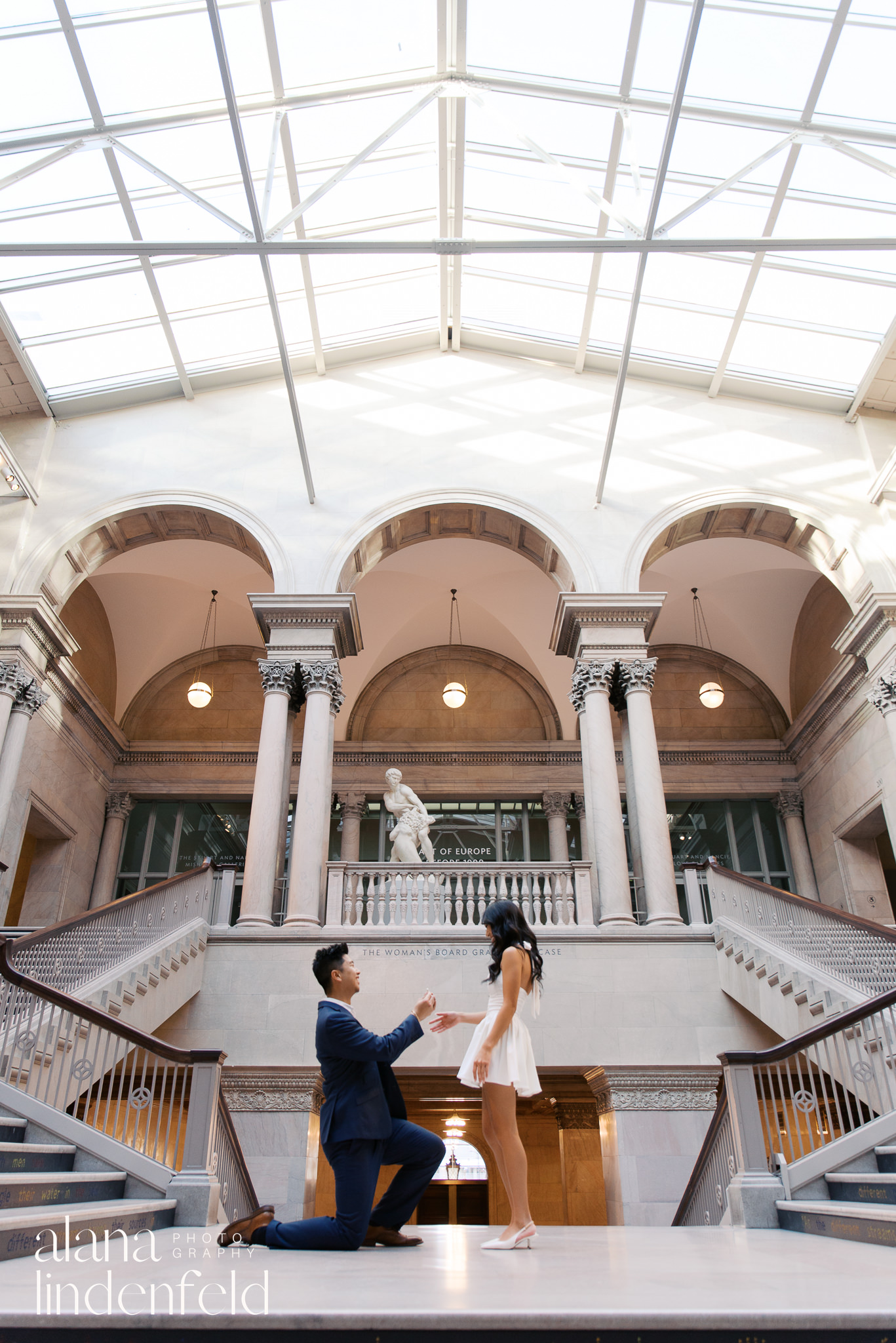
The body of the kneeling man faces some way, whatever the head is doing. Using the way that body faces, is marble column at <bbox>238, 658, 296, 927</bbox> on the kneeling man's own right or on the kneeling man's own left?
on the kneeling man's own left

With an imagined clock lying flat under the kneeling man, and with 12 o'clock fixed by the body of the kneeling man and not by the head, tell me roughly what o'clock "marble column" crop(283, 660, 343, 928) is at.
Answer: The marble column is roughly at 9 o'clock from the kneeling man.

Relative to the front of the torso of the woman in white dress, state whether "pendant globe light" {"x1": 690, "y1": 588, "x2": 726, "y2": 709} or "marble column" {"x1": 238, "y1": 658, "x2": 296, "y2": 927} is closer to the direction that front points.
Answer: the marble column

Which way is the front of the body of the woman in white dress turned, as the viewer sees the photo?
to the viewer's left

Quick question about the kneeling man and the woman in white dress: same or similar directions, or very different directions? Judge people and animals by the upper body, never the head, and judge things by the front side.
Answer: very different directions

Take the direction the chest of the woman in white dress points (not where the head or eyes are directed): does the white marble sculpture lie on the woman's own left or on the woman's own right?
on the woman's own right

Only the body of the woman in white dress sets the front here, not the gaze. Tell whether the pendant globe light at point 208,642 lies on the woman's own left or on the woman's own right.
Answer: on the woman's own right

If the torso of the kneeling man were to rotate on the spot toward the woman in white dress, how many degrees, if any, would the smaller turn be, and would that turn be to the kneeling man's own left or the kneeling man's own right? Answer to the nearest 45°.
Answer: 0° — they already face them

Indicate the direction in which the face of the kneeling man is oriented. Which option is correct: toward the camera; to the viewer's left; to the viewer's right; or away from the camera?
to the viewer's right

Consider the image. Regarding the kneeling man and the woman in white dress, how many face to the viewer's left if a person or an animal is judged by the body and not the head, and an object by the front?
1

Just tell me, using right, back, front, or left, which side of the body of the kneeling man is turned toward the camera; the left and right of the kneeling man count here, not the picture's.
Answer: right

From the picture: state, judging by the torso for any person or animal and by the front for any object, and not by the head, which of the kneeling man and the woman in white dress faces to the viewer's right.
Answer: the kneeling man
